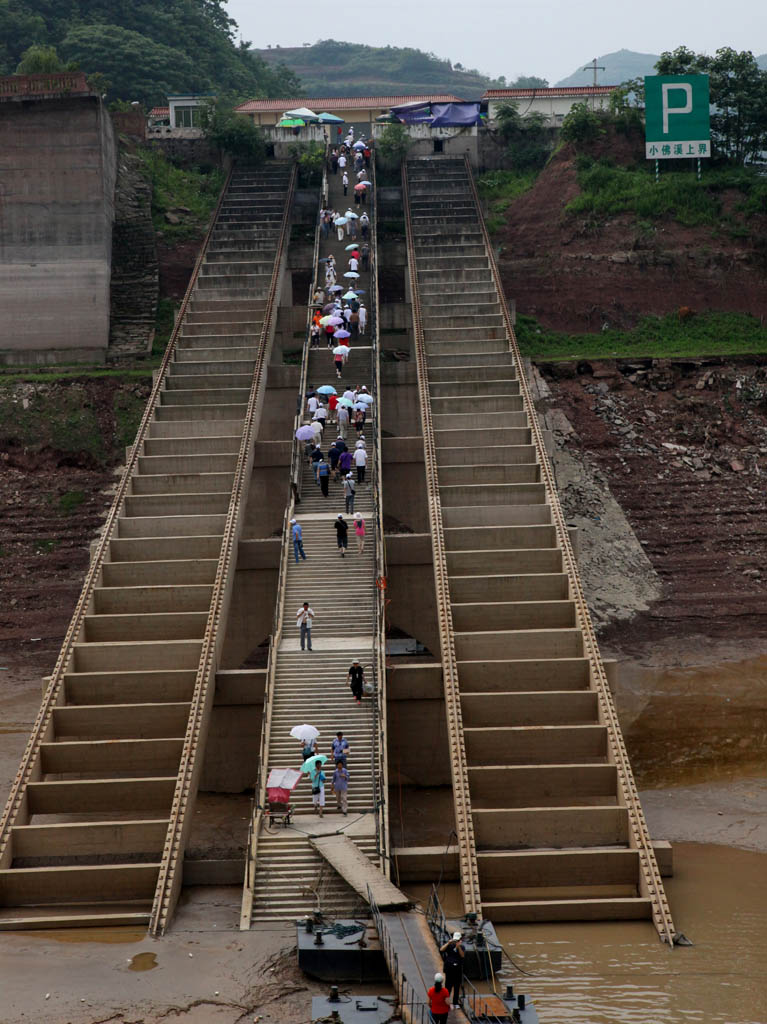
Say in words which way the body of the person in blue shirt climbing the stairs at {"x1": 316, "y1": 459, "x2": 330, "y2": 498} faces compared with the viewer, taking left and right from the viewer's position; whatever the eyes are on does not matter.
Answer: facing away from the viewer

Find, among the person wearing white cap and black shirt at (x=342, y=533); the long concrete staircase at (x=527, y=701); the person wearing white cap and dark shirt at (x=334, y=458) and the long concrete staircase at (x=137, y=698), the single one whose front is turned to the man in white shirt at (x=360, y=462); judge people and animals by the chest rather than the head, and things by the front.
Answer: the person wearing white cap and black shirt at (x=342, y=533)

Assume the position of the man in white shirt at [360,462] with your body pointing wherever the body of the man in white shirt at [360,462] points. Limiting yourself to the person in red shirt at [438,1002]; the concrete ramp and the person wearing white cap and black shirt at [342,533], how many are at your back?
3

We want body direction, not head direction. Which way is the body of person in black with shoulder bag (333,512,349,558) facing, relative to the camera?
away from the camera

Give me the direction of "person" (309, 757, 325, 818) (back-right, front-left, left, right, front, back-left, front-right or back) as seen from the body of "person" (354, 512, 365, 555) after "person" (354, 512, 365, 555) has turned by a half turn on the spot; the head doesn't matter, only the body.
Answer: front

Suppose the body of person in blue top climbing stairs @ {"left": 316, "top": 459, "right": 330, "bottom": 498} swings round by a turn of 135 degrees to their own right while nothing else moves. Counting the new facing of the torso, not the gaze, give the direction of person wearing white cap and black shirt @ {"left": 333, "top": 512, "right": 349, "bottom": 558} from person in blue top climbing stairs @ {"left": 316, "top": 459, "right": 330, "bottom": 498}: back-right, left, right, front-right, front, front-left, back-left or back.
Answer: front-right

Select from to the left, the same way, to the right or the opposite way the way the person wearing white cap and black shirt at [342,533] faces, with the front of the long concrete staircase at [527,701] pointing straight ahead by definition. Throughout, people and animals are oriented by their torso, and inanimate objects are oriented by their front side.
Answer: the opposite way

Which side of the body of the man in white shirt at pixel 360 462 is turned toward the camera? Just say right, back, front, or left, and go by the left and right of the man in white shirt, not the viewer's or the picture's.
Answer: back

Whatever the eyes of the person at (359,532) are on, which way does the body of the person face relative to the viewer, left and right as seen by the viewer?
facing away from the viewer

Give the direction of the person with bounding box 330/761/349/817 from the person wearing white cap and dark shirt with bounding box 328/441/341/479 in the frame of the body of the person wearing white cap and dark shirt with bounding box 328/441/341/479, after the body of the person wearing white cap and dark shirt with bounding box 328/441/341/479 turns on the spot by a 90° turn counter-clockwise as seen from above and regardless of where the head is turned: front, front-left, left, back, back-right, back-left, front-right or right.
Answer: left

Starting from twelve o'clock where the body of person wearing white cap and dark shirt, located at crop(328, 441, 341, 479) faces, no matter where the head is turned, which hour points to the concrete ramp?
The concrete ramp is roughly at 6 o'clock from the person wearing white cap and dark shirt.

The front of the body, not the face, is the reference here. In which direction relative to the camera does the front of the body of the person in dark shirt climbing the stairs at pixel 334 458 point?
away from the camera

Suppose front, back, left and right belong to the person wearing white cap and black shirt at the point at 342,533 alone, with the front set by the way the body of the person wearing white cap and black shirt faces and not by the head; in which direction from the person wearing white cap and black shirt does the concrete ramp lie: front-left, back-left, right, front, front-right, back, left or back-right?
back
